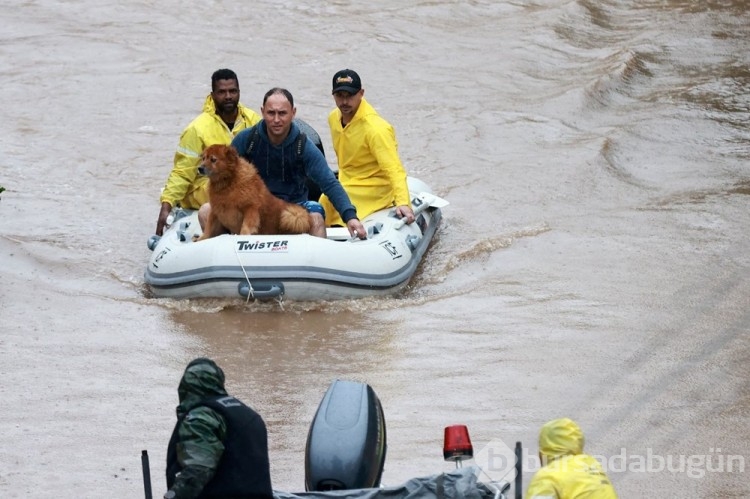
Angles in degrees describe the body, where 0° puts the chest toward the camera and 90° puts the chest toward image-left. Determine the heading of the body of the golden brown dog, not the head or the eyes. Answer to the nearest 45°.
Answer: approximately 45°

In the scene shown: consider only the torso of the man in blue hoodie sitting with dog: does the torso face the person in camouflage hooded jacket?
yes

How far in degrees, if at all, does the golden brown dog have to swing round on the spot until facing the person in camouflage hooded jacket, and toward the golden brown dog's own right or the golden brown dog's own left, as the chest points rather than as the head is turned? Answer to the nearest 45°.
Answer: approximately 45° to the golden brown dog's own left

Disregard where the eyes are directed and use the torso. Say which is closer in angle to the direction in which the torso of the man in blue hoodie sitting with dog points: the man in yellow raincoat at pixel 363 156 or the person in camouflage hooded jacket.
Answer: the person in camouflage hooded jacket

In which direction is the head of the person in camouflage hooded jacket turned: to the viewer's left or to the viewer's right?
to the viewer's left

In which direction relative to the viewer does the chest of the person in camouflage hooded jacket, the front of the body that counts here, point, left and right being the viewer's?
facing away from the viewer and to the left of the viewer

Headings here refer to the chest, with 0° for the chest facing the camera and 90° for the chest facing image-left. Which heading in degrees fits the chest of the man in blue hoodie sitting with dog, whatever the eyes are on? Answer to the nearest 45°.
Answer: approximately 0°

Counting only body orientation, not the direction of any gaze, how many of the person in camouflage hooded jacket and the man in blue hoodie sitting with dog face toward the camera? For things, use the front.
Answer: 1

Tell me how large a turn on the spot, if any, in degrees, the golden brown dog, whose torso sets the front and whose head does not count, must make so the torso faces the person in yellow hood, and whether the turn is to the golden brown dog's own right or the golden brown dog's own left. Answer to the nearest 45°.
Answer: approximately 45° to the golden brown dog's own left

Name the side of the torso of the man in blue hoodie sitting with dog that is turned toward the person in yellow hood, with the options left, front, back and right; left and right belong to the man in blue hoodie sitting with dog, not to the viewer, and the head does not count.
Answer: front

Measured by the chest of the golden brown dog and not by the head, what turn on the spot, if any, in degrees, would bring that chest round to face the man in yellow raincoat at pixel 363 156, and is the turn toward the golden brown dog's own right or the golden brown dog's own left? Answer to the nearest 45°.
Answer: approximately 180°

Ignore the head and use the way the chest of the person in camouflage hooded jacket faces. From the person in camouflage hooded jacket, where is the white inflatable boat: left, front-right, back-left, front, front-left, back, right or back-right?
front-right
